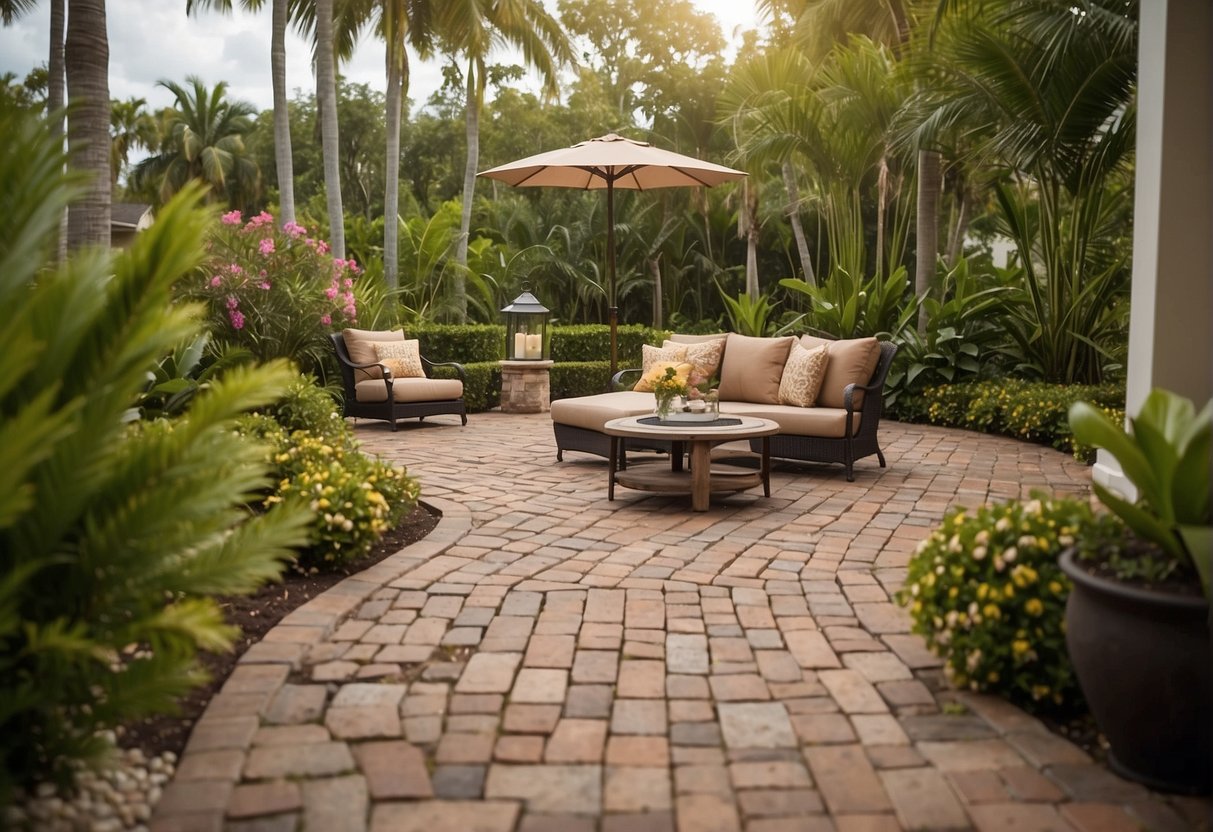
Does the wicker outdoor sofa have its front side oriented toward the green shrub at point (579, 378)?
no

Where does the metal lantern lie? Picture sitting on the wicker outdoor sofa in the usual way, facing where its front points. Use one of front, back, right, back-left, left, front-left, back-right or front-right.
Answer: right

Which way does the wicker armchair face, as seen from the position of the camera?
facing the viewer and to the right of the viewer

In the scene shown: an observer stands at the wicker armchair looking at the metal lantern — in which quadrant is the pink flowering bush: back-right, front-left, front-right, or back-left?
back-left

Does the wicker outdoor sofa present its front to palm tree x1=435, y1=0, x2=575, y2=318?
no

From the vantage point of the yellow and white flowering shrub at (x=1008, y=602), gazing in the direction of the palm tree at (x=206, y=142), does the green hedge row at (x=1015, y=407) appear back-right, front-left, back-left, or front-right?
front-right

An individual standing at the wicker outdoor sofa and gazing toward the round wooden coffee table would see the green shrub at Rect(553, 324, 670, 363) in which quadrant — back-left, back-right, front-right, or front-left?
back-right

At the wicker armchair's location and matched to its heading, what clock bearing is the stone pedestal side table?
The stone pedestal side table is roughly at 9 o'clock from the wicker armchair.

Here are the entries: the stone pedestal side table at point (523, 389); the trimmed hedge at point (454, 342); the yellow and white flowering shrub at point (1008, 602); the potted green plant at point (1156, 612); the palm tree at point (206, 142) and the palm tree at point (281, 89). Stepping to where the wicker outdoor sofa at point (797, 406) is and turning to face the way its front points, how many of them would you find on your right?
4

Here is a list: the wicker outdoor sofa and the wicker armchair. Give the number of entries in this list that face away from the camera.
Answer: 0

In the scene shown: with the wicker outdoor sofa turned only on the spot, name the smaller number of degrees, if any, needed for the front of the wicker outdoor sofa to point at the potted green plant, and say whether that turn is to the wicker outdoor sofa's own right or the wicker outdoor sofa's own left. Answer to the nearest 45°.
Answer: approximately 45° to the wicker outdoor sofa's own left

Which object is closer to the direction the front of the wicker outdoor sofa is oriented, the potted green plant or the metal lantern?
the potted green plant

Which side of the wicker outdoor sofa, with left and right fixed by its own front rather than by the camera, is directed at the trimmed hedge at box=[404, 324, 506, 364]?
right
